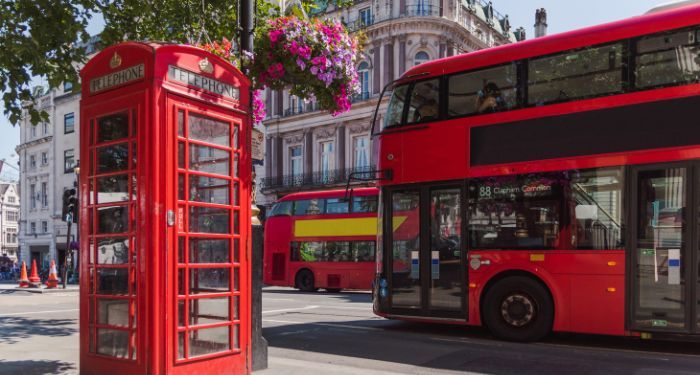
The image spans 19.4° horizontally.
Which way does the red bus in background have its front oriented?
to the viewer's right

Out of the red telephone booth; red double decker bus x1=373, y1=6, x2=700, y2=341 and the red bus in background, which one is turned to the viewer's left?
the red double decker bus

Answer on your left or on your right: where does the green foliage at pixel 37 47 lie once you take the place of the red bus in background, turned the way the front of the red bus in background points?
on your right

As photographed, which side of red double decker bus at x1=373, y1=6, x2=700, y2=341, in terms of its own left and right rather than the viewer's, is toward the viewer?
left

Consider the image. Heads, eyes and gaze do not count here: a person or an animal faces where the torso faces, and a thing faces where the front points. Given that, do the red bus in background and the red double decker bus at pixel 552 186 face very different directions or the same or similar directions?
very different directions

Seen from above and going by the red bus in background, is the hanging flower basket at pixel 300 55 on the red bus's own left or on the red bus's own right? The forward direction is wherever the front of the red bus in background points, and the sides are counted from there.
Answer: on the red bus's own right

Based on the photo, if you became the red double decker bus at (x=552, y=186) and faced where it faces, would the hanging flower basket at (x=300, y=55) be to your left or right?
on your left

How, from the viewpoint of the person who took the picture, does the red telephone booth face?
facing the viewer and to the right of the viewer
